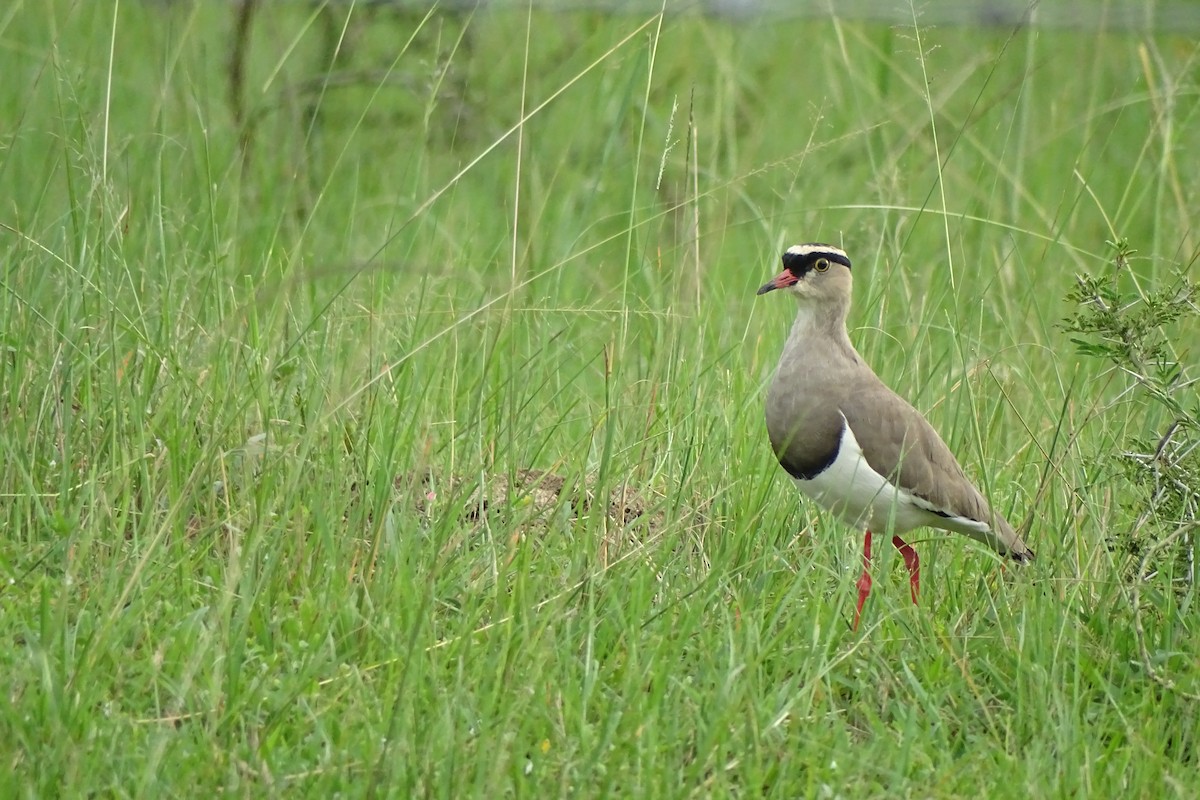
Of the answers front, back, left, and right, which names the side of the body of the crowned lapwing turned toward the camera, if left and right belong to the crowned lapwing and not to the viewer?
left
